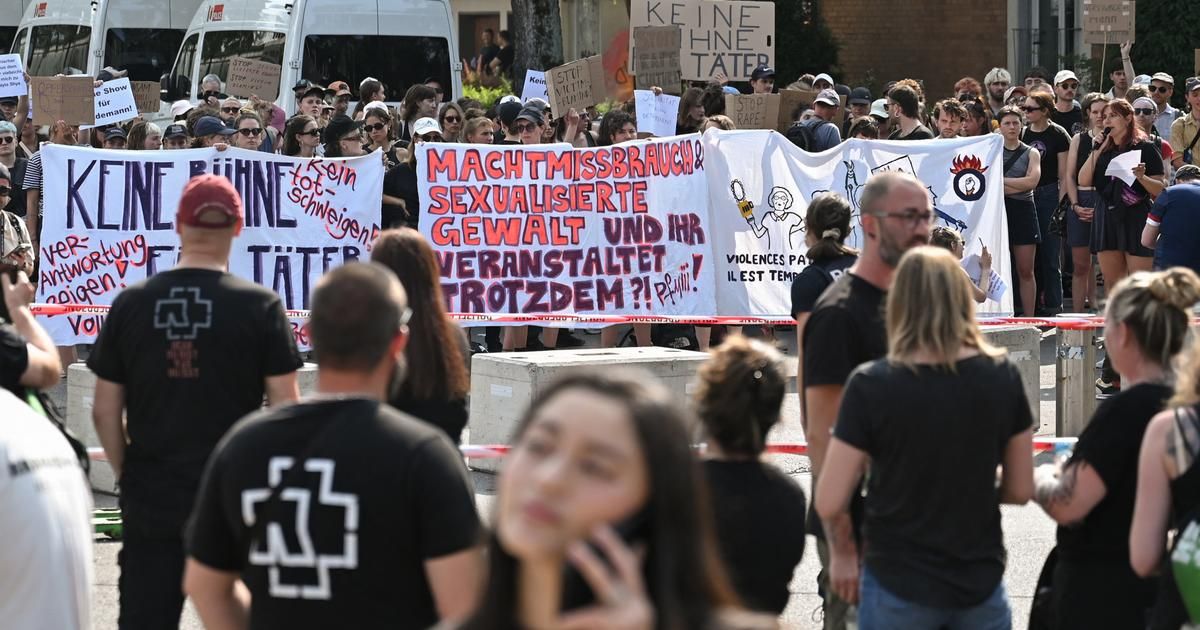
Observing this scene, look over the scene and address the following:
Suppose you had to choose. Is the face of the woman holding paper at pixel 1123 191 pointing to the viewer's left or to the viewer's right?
to the viewer's left

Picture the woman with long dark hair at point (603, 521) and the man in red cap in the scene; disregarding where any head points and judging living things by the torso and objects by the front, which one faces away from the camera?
the man in red cap

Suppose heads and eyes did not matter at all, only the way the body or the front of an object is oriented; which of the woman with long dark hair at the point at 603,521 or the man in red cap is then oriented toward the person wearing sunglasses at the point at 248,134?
the man in red cap

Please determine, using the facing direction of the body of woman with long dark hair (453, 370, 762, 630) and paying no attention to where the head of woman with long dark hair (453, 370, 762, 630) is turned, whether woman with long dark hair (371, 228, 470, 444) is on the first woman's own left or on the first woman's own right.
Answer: on the first woman's own right

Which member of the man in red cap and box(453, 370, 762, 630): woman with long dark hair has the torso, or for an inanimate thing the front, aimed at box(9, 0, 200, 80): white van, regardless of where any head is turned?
the man in red cap

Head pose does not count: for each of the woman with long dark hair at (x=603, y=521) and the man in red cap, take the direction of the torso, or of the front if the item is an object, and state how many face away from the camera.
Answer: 1

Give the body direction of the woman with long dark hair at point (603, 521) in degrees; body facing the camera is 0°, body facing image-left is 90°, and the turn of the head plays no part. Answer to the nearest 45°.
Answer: approximately 45°

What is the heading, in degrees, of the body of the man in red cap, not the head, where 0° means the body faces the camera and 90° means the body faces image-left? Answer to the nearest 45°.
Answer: approximately 180°

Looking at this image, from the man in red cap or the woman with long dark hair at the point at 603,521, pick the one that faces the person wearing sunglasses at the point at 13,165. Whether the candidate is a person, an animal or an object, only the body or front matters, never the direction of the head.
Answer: the man in red cap

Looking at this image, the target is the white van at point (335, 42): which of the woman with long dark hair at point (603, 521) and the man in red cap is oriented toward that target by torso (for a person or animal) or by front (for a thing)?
the man in red cap

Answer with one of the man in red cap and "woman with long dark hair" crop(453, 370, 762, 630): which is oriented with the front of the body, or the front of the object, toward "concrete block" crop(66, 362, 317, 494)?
the man in red cap
